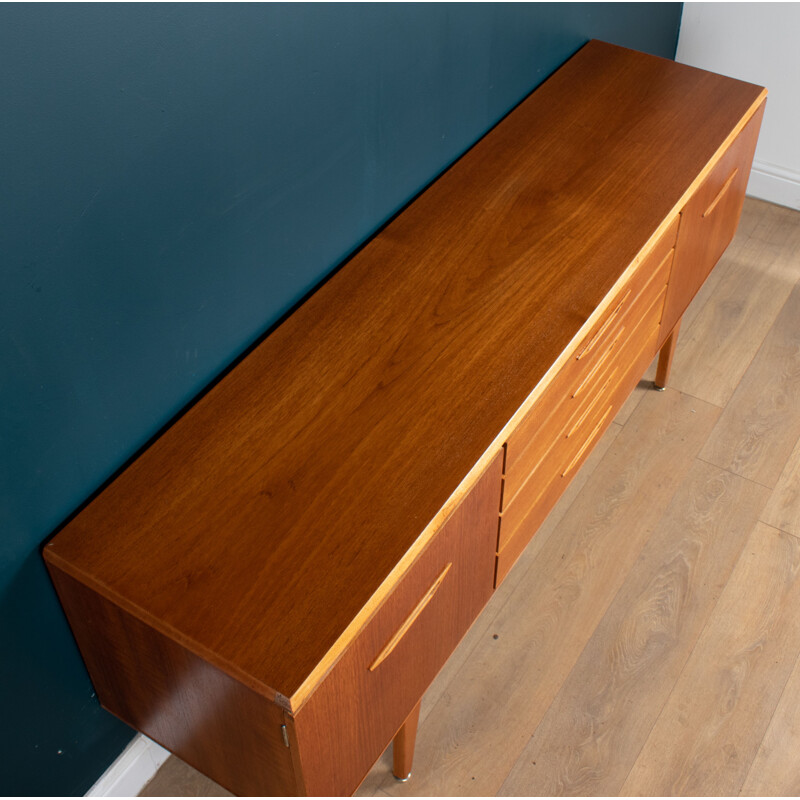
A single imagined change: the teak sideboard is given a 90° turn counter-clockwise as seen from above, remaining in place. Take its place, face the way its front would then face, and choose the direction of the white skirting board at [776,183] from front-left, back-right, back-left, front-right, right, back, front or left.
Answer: front
